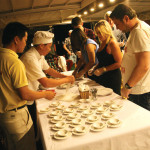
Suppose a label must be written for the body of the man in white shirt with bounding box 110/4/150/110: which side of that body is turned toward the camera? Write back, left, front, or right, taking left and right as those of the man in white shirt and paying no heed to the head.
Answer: left

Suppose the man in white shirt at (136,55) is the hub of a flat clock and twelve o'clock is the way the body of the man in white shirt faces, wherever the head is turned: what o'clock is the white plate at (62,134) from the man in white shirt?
The white plate is roughly at 10 o'clock from the man in white shirt.

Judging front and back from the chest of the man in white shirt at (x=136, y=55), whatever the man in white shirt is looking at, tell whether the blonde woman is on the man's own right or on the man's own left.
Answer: on the man's own right

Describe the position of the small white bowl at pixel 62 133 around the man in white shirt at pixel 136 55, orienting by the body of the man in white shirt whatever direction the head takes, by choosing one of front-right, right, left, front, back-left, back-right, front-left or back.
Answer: front-left

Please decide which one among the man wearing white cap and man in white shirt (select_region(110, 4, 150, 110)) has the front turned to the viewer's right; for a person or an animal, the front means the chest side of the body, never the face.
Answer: the man wearing white cap

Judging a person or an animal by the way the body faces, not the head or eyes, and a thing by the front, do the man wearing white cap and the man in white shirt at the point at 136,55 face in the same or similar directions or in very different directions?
very different directions

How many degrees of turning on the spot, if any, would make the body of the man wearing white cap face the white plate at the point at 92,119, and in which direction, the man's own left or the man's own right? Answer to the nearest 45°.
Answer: approximately 45° to the man's own right

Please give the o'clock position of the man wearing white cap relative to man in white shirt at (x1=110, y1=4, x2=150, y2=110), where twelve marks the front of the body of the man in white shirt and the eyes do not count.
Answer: The man wearing white cap is roughly at 12 o'clock from the man in white shirt.

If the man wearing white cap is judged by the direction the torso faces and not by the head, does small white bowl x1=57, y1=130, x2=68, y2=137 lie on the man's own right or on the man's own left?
on the man's own right

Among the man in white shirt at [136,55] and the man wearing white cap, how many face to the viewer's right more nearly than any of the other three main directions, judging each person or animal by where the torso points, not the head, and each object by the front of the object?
1

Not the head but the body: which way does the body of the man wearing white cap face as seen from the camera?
to the viewer's right

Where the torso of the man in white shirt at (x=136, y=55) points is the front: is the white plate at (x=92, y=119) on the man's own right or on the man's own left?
on the man's own left

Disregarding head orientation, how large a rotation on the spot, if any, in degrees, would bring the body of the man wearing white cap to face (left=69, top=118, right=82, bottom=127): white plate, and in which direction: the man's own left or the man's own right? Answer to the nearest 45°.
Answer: approximately 90° to the man's own right

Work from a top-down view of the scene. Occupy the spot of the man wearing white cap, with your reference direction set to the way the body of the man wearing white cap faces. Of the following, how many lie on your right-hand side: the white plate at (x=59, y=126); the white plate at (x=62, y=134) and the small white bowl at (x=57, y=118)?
3
